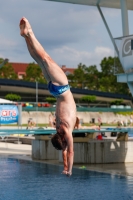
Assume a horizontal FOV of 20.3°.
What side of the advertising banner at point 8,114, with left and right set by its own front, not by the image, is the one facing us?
front

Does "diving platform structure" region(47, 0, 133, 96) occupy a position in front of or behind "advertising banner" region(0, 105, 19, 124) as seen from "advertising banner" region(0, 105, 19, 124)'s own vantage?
in front

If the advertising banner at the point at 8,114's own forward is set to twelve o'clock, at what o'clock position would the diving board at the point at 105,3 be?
The diving board is roughly at 11 o'clock from the advertising banner.

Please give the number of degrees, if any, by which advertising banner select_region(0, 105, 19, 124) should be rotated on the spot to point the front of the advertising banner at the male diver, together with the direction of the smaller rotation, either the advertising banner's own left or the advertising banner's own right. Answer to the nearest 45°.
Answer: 0° — it already faces them
